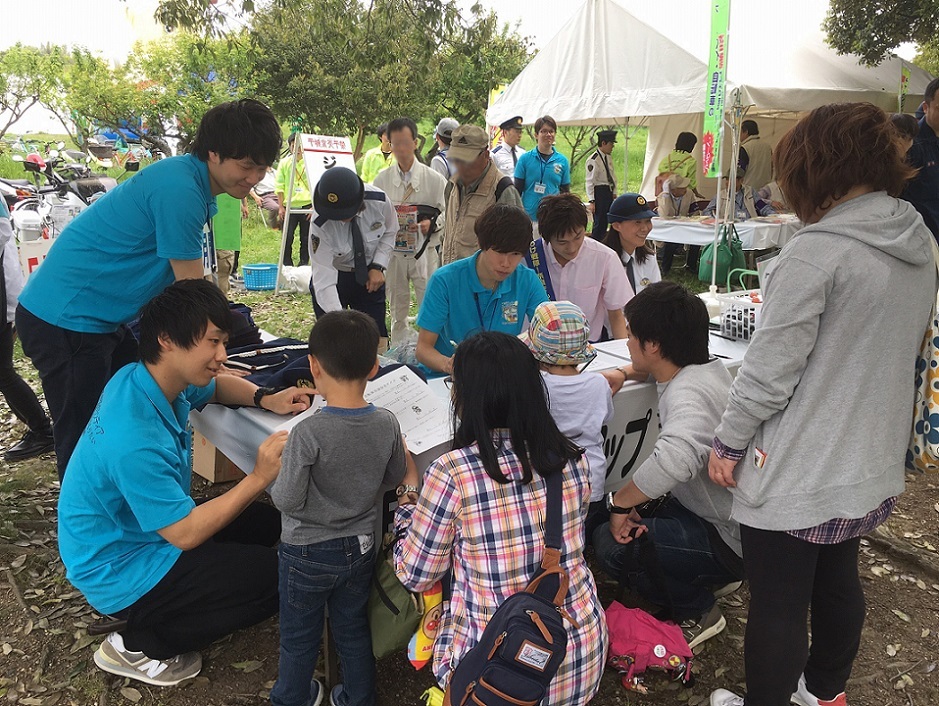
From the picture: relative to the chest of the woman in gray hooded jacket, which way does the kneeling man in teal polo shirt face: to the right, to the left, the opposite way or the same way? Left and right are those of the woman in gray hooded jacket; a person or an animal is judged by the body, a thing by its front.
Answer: to the right

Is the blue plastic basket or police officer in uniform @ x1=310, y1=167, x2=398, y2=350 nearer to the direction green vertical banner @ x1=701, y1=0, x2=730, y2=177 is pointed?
the police officer in uniform

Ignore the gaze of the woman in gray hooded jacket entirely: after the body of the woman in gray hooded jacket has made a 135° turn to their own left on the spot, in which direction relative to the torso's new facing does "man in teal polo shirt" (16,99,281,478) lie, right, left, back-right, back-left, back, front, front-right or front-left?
right

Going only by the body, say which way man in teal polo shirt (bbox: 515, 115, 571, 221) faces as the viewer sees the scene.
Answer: toward the camera

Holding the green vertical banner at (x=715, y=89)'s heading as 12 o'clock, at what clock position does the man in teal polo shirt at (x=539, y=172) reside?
The man in teal polo shirt is roughly at 3 o'clock from the green vertical banner.

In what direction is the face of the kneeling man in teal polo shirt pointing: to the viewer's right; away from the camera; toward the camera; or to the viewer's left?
to the viewer's right

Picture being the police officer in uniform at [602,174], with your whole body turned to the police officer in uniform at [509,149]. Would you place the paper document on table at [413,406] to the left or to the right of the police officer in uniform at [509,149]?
left

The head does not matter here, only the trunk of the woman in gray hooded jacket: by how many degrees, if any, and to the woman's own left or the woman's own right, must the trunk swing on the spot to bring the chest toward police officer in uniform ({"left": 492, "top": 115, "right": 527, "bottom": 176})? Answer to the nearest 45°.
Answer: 0° — they already face them

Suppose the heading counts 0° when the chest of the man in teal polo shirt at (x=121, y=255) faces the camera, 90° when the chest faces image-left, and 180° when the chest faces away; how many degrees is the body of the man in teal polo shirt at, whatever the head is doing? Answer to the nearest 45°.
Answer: approximately 270°

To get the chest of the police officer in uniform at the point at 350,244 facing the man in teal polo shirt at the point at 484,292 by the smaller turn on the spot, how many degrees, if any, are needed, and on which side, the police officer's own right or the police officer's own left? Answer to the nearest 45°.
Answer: approximately 45° to the police officer's own left

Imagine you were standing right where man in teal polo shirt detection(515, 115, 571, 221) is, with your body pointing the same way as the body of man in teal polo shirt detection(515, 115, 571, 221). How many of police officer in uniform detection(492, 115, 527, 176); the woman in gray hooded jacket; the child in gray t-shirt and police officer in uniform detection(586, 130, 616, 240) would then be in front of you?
2

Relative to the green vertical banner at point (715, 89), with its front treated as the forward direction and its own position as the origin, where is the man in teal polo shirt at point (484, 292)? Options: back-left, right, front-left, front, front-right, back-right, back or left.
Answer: right

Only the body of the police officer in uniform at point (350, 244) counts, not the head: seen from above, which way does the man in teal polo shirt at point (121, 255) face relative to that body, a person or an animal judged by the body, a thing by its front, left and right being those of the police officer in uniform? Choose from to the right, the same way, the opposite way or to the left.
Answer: to the left

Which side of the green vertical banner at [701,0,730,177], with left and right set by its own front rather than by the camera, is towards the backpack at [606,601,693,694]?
front

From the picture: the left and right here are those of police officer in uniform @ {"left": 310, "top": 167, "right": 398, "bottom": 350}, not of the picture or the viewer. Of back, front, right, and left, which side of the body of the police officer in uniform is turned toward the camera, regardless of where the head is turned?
front

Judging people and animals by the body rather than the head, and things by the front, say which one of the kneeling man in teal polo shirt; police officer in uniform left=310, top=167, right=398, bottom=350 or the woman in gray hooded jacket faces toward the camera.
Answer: the police officer in uniform
